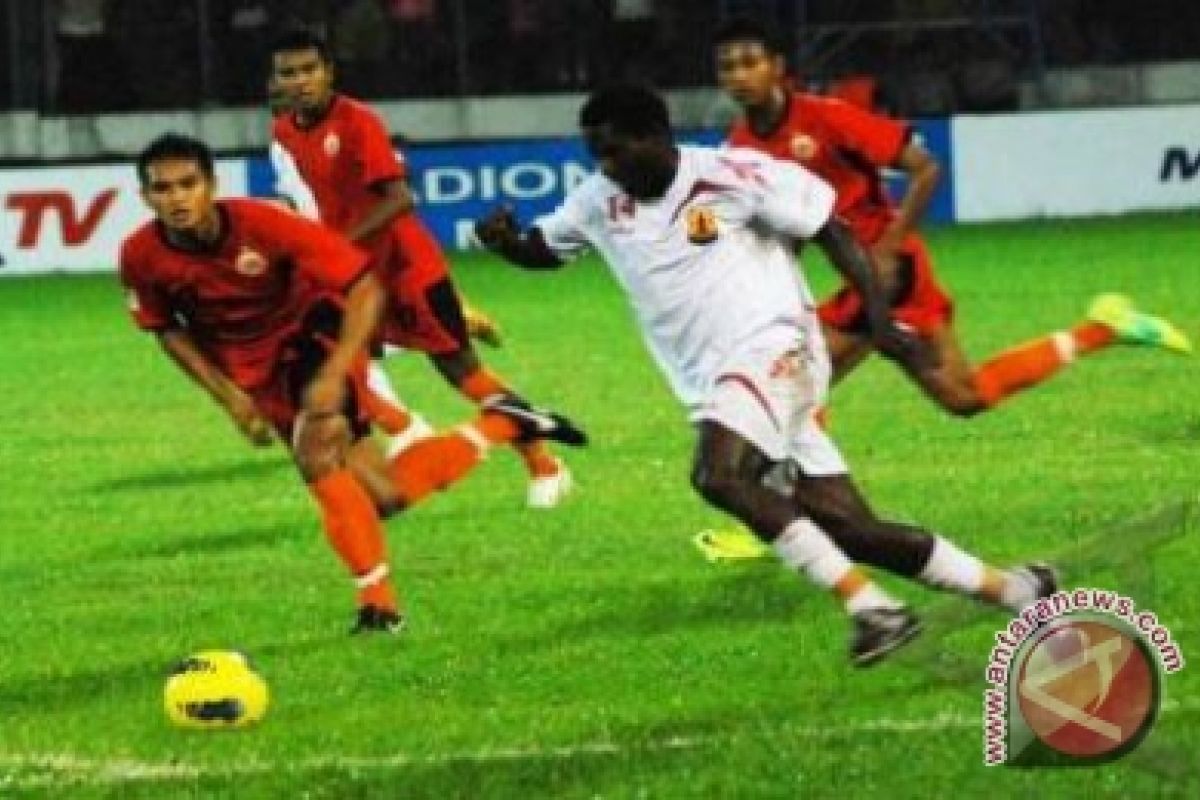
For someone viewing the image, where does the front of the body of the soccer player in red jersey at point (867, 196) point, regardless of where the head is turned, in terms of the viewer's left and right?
facing the viewer and to the left of the viewer

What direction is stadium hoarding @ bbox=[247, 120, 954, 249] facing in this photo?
toward the camera

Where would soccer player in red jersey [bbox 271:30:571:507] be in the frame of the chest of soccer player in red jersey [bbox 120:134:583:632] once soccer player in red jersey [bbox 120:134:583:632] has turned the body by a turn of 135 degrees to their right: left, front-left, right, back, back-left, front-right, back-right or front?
front

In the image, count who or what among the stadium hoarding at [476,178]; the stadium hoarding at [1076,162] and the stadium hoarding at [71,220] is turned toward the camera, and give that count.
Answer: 3

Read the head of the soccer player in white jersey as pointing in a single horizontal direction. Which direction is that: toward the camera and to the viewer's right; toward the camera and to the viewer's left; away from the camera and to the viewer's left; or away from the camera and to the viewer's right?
toward the camera and to the viewer's left

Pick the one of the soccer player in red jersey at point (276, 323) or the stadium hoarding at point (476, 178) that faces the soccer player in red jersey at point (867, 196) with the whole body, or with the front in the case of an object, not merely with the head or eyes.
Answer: the stadium hoarding

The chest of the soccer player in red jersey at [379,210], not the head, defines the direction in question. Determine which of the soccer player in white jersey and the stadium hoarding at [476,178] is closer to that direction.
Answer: the soccer player in white jersey

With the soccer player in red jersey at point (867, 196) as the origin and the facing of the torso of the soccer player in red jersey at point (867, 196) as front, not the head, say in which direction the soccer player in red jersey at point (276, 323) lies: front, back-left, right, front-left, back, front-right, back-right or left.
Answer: front

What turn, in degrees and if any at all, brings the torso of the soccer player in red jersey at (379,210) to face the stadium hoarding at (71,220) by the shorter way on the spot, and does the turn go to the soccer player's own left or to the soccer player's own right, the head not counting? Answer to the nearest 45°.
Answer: approximately 135° to the soccer player's own right

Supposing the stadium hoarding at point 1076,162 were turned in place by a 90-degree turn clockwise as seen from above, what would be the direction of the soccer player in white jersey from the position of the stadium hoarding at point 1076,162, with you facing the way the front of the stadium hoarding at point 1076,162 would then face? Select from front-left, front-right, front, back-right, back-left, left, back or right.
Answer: left

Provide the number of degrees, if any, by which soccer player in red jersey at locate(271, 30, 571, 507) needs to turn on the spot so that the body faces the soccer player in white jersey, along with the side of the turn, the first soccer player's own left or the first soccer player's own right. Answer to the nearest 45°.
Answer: approximately 45° to the first soccer player's own left

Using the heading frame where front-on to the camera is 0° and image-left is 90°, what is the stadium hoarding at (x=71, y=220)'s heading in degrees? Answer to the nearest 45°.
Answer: approximately 0°

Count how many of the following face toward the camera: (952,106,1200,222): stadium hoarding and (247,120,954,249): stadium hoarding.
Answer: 2

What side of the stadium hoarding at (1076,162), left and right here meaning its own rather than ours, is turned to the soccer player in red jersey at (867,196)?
front

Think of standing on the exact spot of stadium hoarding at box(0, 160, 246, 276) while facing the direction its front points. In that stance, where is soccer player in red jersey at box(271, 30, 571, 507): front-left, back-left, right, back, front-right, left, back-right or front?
front

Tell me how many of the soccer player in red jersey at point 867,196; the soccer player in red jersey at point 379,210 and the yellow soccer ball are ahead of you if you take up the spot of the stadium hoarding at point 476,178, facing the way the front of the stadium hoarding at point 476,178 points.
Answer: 3

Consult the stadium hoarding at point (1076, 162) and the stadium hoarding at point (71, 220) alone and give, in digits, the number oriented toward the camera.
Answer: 2
